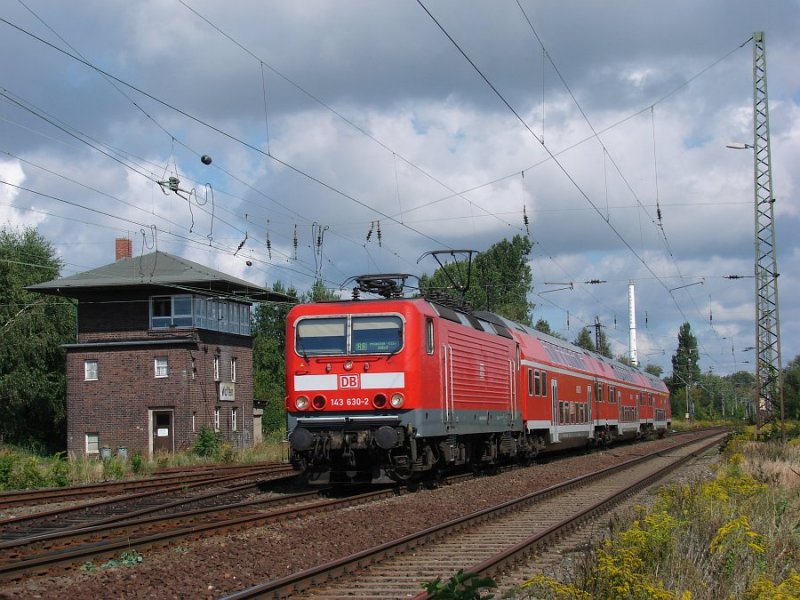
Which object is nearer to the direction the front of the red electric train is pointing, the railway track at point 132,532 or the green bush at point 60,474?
the railway track

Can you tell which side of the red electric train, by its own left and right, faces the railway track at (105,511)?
front

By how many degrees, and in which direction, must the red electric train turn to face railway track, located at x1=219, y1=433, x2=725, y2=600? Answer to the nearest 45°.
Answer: approximately 45° to its left

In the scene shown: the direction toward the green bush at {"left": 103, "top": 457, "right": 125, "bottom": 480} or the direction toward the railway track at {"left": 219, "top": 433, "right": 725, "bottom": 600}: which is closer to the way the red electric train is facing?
the railway track

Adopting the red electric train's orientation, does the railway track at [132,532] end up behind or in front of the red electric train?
in front

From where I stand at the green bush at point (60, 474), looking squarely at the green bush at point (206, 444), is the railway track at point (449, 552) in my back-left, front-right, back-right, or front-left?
back-right

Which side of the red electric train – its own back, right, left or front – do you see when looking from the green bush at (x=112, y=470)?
right

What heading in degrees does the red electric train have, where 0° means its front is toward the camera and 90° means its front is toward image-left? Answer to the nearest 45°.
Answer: approximately 45°

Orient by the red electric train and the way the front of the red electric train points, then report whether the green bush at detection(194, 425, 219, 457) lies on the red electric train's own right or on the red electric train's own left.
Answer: on the red electric train's own right

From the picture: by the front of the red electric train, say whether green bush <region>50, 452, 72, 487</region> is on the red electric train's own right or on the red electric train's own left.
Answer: on the red electric train's own right
